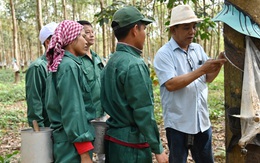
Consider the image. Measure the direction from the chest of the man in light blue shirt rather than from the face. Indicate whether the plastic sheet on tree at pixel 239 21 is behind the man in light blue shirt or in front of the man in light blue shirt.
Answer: in front

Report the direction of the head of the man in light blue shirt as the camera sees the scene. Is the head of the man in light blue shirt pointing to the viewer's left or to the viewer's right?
to the viewer's right

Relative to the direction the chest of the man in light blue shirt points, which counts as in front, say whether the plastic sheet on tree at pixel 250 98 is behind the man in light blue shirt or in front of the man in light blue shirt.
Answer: in front

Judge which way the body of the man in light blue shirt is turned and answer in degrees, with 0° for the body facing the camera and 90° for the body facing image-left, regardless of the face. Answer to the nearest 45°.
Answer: approximately 315°
